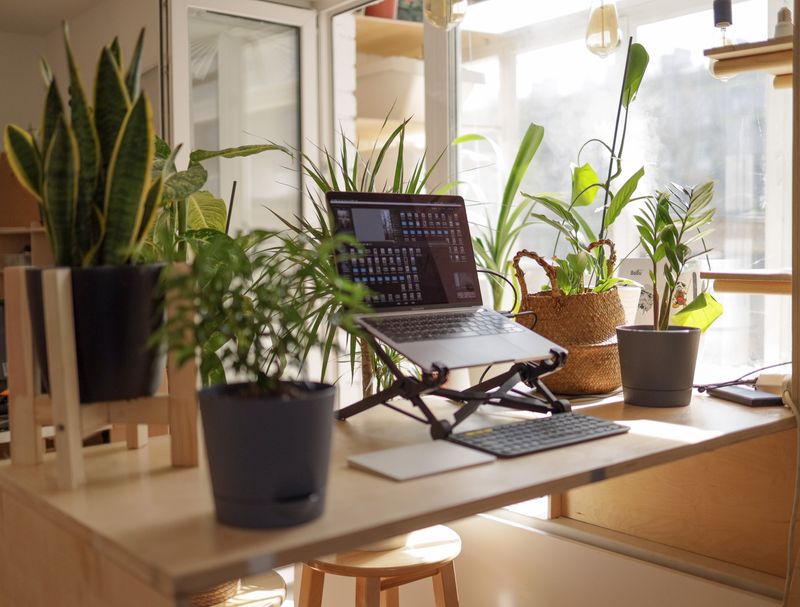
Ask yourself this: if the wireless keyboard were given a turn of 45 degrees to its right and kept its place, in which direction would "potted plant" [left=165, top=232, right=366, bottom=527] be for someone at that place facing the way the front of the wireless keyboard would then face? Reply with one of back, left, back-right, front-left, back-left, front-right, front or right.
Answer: front-right

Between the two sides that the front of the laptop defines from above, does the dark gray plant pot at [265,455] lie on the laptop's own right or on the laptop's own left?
on the laptop's own right

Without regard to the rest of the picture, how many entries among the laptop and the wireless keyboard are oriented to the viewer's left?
0

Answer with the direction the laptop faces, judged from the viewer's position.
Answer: facing the viewer and to the right of the viewer

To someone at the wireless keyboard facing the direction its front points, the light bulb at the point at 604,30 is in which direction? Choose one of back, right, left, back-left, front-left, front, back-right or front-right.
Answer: back-left

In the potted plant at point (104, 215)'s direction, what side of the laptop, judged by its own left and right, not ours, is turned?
right
